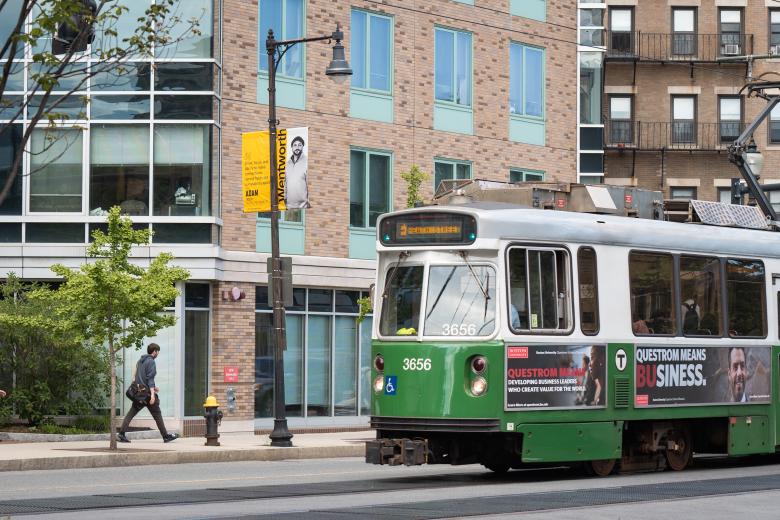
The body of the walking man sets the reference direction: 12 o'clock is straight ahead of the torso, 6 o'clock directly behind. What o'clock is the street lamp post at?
The street lamp post is roughly at 12 o'clock from the walking man.

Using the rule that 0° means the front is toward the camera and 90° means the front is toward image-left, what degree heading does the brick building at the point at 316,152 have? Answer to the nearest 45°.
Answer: approximately 0°

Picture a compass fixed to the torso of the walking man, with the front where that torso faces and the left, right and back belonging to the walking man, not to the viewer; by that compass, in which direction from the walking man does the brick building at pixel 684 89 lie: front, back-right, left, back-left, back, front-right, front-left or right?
front-left

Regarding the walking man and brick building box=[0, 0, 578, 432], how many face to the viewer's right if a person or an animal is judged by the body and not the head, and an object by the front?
1

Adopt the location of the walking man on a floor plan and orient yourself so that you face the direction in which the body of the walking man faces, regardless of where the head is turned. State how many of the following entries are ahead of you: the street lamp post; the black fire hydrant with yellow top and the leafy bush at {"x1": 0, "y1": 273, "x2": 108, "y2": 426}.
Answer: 2

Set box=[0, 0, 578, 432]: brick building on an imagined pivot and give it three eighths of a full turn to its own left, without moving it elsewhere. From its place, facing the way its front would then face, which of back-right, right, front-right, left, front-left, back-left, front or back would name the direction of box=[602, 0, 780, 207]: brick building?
front

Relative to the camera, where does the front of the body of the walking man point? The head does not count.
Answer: to the viewer's right

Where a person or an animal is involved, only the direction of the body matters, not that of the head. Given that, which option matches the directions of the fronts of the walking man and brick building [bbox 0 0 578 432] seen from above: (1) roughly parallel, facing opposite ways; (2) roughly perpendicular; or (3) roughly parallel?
roughly perpendicular

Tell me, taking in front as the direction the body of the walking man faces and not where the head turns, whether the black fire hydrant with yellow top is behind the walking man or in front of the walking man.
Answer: in front

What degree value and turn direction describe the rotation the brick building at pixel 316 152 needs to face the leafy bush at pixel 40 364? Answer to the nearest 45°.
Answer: approximately 45° to its right
